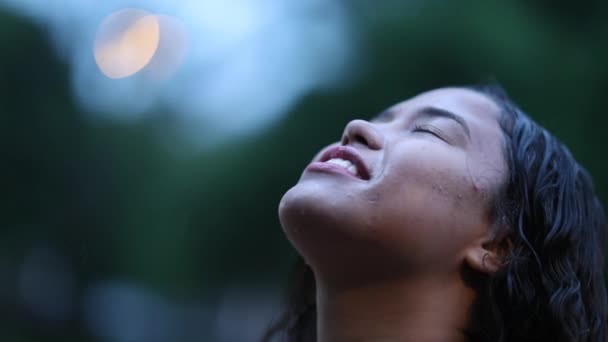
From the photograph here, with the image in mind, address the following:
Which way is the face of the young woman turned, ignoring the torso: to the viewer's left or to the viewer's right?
to the viewer's left

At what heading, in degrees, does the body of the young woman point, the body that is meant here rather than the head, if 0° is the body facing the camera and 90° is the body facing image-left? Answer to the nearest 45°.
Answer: approximately 45°
